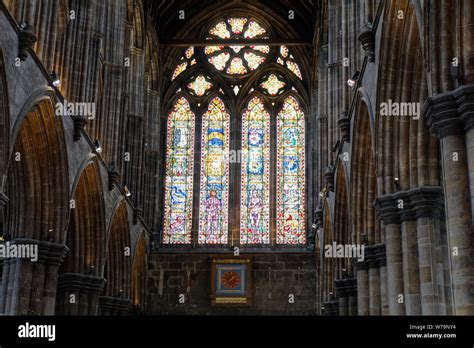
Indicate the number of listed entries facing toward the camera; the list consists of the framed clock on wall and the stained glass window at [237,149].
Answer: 2

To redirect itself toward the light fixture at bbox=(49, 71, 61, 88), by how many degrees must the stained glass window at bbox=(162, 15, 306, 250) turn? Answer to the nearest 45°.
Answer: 0° — it already faces it

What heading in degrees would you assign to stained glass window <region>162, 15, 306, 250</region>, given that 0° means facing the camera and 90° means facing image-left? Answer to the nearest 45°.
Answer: approximately 0°

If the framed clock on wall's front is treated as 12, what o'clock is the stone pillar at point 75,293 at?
The stone pillar is roughly at 1 o'clock from the framed clock on wall.

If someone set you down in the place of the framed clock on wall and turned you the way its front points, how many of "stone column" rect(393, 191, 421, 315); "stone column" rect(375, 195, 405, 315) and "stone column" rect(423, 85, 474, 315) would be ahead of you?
3

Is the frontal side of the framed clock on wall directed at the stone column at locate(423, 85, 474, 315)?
yes

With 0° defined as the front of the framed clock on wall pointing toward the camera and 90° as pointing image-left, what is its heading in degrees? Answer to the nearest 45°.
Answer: approximately 0°

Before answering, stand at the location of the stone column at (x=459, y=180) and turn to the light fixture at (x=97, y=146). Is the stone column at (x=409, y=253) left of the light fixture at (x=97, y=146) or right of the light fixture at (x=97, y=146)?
right

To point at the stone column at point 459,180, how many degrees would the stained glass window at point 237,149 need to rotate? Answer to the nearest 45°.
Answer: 0° — it already faces it
